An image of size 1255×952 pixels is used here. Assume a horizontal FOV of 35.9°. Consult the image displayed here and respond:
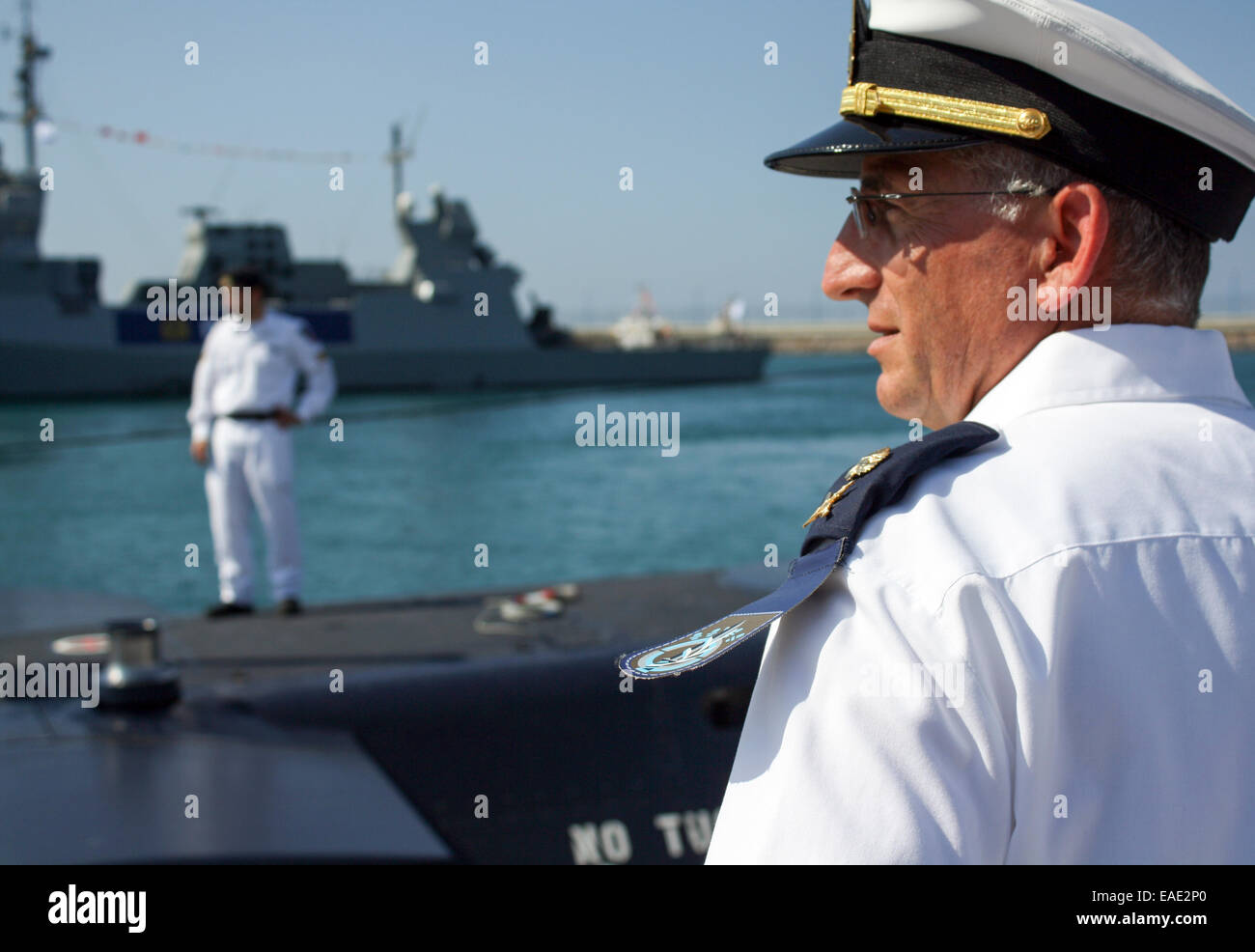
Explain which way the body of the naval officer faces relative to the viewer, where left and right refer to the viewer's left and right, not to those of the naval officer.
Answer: facing away from the viewer and to the left of the viewer

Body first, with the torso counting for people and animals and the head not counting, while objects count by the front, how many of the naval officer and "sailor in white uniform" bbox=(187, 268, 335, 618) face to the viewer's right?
0

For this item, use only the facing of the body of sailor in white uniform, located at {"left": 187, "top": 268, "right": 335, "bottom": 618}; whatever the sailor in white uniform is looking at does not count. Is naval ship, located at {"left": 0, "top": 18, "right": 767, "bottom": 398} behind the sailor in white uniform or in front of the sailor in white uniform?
behind

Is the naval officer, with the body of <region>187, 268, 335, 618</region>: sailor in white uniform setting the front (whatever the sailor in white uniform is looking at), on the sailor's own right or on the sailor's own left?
on the sailor's own left

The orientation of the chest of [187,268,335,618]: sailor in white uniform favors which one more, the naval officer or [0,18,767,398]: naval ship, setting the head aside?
the naval officer

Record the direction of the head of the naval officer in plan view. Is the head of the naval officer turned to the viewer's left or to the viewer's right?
to the viewer's left

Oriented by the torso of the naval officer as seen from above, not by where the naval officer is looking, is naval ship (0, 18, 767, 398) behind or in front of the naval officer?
in front
